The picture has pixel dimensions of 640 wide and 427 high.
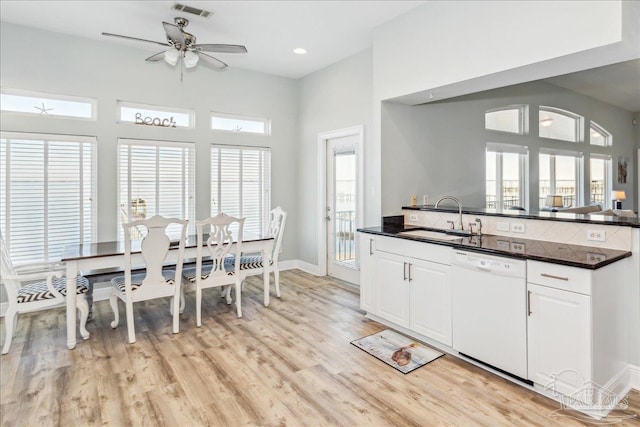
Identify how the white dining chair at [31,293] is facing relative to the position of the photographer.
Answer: facing to the right of the viewer

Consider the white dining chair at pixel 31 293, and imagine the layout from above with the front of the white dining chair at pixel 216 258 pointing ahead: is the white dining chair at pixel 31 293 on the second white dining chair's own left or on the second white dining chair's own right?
on the second white dining chair's own left

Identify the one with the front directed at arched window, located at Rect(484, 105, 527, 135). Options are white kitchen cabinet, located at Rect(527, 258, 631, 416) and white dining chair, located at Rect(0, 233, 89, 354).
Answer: the white dining chair

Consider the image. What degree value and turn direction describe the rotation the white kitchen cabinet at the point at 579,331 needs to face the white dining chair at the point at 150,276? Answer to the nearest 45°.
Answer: approximately 45° to its right

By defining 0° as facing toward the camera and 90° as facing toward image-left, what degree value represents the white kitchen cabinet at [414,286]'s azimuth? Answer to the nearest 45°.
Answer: approximately 45°

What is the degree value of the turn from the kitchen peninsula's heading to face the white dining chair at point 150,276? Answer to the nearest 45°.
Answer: approximately 45° to its right

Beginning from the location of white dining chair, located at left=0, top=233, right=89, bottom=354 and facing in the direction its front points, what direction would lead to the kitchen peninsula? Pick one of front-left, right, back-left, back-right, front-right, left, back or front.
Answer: front-right

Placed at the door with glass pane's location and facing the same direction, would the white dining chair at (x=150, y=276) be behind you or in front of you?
in front

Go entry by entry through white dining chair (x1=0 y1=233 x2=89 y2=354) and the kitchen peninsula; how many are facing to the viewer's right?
1

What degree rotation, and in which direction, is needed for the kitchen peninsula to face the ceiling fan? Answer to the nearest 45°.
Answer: approximately 45° to its right

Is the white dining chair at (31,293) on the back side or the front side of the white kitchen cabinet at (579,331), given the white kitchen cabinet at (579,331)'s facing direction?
on the front side

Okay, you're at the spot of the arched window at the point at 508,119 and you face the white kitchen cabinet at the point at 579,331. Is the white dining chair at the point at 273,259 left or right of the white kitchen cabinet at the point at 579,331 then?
right
